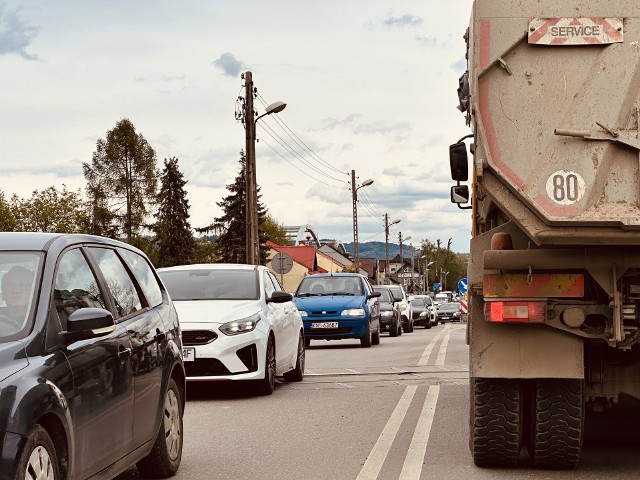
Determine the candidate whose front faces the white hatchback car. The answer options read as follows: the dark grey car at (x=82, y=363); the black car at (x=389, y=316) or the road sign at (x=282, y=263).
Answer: the black car

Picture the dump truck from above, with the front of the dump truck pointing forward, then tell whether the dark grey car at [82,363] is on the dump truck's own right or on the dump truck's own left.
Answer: on the dump truck's own left

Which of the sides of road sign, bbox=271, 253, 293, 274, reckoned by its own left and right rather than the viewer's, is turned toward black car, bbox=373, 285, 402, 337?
right

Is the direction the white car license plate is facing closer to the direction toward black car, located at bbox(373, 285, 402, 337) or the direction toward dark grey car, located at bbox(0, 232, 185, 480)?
the dark grey car

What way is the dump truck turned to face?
away from the camera

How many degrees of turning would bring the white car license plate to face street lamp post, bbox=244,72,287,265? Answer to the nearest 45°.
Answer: approximately 180°

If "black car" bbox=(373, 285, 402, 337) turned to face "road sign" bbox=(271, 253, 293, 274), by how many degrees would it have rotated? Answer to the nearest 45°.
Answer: approximately 90° to its right

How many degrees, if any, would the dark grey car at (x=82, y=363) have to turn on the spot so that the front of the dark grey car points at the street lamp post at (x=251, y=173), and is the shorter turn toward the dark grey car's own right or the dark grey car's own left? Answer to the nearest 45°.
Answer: approximately 135° to the dark grey car's own right

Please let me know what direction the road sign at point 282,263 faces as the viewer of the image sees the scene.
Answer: facing away from the viewer

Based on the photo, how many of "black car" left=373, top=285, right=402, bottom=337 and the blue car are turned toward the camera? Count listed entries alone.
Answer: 2

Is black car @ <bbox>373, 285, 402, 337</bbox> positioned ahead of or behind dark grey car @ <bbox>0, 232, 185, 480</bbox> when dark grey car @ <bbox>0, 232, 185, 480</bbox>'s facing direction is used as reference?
behind

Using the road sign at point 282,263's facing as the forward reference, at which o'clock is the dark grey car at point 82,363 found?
The dark grey car is roughly at 6 o'clock from the road sign.
